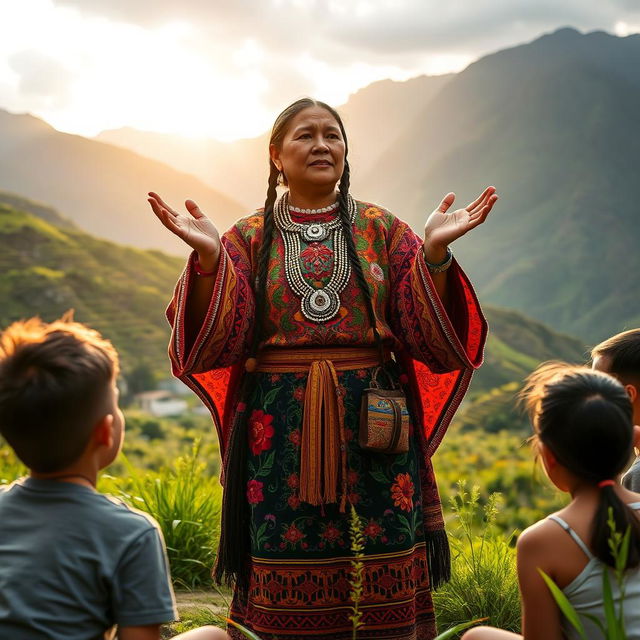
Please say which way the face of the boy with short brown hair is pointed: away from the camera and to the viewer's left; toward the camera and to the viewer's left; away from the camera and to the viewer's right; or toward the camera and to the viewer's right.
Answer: away from the camera and to the viewer's right

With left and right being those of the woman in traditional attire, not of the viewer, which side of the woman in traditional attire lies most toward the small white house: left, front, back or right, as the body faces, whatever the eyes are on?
back

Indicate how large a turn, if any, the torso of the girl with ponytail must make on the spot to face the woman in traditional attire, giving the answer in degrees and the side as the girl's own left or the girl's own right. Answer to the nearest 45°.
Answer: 0° — they already face them

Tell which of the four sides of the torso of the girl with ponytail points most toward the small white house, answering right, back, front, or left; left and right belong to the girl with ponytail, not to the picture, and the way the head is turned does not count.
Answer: front

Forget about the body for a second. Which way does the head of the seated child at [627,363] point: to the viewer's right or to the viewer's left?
to the viewer's left

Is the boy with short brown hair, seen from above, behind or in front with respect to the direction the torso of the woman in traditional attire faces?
in front

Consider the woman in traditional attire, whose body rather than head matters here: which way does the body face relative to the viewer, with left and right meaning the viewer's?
facing the viewer

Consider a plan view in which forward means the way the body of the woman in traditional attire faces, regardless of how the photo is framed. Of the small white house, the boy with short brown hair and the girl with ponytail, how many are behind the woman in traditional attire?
1

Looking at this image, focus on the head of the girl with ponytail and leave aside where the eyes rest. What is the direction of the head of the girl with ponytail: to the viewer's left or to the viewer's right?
to the viewer's left

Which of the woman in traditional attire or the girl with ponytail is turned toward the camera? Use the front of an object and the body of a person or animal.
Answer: the woman in traditional attire

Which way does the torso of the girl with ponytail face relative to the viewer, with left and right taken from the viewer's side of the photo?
facing away from the viewer and to the left of the viewer

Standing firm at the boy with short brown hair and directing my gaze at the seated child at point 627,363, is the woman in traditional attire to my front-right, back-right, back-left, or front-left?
front-left

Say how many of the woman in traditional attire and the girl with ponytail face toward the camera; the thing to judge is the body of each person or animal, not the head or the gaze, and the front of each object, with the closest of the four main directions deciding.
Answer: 1

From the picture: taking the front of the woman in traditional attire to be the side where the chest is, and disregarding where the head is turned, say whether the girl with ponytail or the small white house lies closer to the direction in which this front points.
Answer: the girl with ponytail

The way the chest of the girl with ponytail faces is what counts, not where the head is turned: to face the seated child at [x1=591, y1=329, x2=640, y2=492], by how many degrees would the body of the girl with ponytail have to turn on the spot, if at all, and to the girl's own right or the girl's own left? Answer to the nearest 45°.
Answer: approximately 45° to the girl's own right

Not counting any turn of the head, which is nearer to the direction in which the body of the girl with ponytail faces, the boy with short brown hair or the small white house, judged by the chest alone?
the small white house
